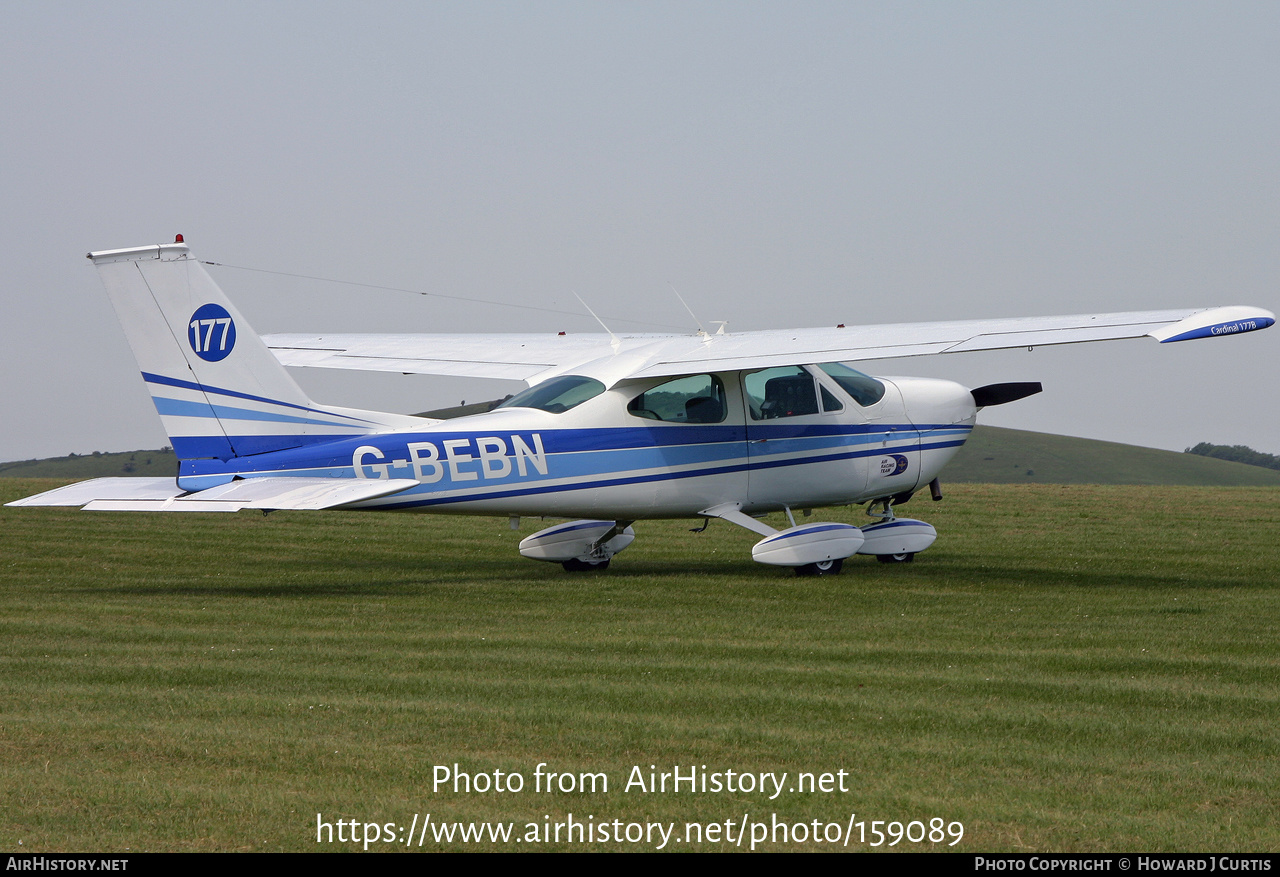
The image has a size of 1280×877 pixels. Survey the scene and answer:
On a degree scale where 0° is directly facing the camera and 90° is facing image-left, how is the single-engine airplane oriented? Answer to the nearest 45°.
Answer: approximately 225°
